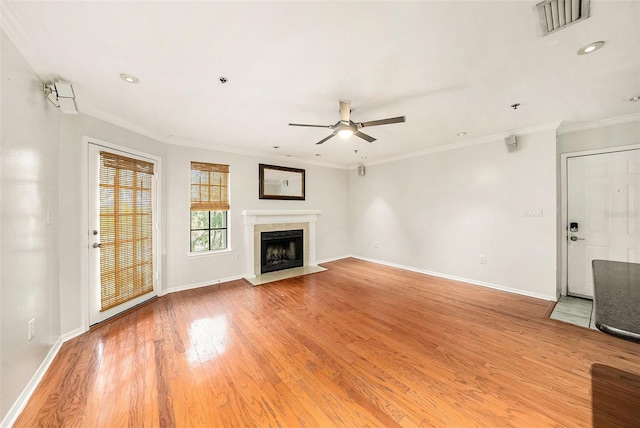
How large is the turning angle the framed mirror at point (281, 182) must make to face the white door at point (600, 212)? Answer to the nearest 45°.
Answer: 0° — it already faces it

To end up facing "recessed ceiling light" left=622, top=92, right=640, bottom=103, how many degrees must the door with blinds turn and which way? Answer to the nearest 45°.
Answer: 0° — it already faces it

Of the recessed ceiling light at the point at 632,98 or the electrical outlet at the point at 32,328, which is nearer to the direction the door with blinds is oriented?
the recessed ceiling light

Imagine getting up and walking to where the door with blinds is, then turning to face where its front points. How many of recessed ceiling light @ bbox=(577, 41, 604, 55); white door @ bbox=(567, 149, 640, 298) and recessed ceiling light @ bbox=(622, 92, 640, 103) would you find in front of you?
3

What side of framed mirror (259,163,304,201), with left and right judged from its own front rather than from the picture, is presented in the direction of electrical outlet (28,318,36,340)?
right
